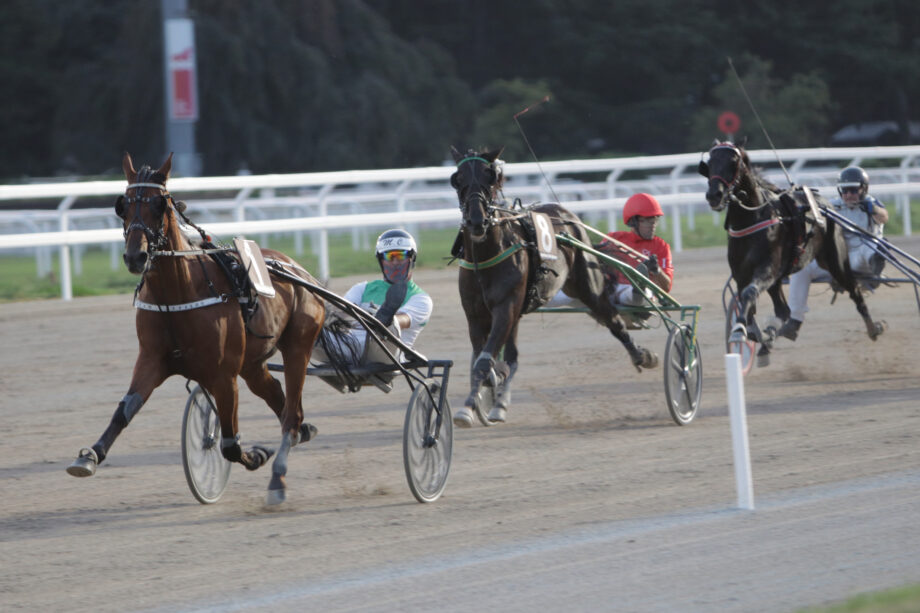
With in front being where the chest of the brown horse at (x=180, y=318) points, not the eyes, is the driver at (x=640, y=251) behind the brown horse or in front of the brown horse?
behind

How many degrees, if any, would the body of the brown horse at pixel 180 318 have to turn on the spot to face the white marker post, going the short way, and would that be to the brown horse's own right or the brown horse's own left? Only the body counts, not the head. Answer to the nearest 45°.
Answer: approximately 135° to the brown horse's own left

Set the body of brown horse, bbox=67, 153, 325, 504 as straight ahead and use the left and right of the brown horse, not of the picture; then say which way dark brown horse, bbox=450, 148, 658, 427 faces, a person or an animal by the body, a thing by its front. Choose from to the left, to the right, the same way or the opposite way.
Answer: the same way

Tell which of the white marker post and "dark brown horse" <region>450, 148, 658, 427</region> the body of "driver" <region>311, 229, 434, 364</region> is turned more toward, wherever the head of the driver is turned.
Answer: the white marker post

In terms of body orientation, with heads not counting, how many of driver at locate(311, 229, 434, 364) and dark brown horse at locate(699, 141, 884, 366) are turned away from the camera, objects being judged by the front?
0

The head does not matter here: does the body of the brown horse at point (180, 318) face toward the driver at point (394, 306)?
no

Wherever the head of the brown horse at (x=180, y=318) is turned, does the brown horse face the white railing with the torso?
no

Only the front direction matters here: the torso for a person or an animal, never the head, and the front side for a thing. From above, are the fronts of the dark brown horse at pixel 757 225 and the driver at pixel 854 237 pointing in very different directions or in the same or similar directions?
same or similar directions

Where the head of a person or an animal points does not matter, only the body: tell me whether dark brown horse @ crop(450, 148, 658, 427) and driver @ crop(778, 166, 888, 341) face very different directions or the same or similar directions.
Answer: same or similar directions

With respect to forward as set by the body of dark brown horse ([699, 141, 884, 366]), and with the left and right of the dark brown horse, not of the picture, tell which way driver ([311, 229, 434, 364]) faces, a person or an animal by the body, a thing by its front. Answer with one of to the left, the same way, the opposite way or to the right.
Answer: the same way

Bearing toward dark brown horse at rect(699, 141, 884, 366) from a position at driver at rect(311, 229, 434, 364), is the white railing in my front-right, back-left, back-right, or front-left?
front-left

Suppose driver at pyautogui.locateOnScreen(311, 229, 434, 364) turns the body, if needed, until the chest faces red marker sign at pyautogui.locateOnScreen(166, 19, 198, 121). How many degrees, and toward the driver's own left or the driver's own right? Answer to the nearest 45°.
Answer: approximately 135° to the driver's own right

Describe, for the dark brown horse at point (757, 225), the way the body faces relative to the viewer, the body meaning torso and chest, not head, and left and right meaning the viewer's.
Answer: facing the viewer and to the left of the viewer

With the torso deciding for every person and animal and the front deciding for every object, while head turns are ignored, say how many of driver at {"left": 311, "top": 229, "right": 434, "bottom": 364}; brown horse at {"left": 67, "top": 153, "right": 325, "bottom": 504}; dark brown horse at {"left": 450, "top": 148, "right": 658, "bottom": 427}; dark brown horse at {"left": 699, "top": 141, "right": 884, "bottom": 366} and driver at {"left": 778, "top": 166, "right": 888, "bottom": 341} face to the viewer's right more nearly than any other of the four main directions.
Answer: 0

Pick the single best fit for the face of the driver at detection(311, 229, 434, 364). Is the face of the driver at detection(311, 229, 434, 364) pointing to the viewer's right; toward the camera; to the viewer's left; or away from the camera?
toward the camera

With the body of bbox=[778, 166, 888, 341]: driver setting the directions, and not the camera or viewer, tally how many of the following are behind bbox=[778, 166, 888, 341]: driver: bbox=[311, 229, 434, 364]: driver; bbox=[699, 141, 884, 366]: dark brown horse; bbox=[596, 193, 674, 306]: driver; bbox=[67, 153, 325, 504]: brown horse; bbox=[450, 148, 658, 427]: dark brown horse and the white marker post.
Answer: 0

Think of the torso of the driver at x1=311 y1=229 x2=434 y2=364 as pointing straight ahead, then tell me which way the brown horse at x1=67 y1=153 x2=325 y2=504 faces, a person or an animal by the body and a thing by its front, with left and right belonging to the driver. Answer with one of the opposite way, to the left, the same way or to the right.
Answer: the same way

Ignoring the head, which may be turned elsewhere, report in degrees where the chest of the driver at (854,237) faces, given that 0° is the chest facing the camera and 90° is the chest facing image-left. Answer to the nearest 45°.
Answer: approximately 45°
